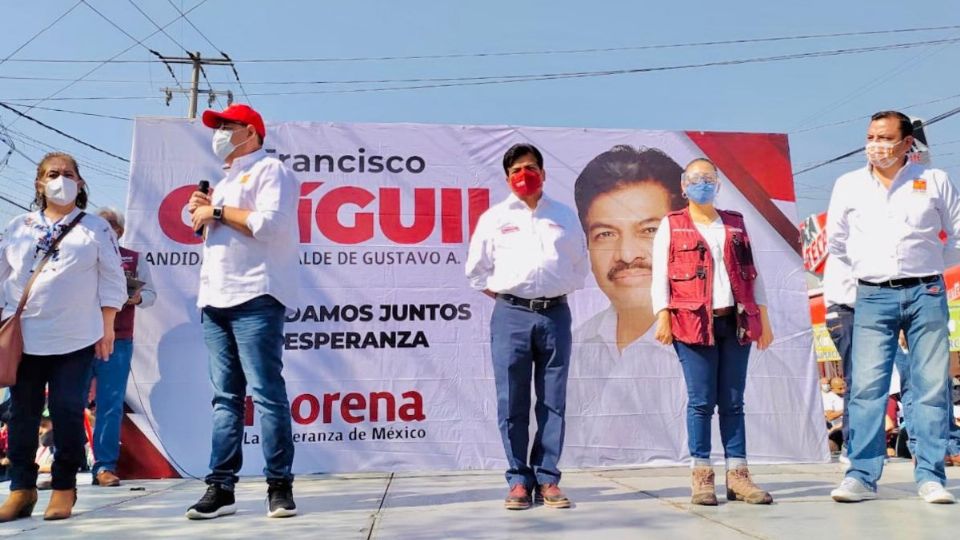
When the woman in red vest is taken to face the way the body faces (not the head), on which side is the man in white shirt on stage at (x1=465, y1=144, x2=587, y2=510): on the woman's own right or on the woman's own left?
on the woman's own right

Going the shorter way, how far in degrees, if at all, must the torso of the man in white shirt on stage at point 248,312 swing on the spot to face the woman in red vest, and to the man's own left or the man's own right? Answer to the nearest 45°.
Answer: approximately 135° to the man's own left

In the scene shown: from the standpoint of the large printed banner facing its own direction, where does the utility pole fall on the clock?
The utility pole is roughly at 5 o'clock from the large printed banner.

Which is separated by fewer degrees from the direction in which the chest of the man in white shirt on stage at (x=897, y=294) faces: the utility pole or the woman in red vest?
the woman in red vest

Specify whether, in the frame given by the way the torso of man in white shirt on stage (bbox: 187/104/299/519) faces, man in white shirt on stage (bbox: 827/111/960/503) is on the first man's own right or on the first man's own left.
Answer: on the first man's own left

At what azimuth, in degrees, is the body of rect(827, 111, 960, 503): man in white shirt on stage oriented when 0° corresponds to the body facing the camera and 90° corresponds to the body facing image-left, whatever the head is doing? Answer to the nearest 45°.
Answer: approximately 0°

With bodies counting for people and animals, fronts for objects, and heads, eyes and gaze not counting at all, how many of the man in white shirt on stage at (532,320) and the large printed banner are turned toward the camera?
2

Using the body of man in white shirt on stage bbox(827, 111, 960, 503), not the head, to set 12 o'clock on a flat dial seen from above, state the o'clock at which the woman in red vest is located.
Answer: The woman in red vest is roughly at 2 o'clock from the man in white shirt on stage.
